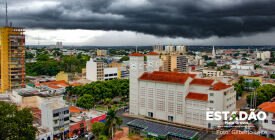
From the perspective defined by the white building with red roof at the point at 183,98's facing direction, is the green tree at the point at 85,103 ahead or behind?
ahead

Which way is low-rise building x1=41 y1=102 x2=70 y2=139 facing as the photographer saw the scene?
facing the viewer and to the right of the viewer

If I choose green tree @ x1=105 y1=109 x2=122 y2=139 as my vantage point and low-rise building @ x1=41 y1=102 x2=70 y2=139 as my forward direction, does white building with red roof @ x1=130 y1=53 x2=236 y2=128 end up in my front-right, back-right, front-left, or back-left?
back-right

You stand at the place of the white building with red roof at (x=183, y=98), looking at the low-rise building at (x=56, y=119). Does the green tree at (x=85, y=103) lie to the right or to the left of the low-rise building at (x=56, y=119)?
right

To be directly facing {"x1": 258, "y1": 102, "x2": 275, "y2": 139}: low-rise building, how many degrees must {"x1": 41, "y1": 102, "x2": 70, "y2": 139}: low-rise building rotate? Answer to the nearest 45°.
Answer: approximately 45° to its left

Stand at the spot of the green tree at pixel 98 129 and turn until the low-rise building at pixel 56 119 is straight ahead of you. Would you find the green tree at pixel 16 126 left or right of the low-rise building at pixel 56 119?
left

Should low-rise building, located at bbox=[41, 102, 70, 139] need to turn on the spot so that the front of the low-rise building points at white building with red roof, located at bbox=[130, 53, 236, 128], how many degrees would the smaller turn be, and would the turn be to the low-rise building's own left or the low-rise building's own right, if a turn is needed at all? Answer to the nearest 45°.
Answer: approximately 45° to the low-rise building's own left
